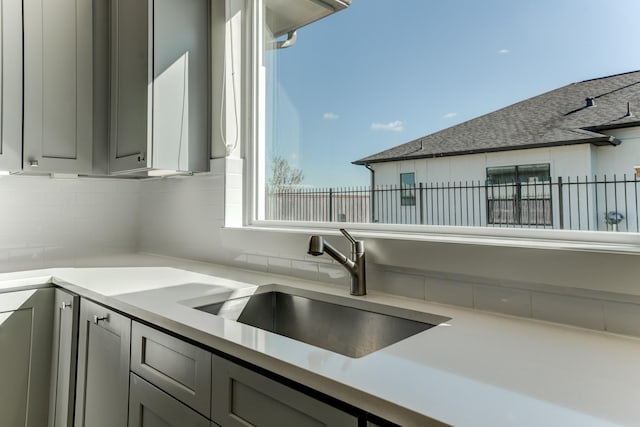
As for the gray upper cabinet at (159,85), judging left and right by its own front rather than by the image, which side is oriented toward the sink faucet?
left

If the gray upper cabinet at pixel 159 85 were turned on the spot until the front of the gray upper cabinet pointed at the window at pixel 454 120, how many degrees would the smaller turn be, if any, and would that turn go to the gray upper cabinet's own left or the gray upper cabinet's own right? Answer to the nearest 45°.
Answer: approximately 90° to the gray upper cabinet's own left

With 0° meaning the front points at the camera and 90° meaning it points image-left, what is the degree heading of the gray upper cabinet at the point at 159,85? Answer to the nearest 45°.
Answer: approximately 45°

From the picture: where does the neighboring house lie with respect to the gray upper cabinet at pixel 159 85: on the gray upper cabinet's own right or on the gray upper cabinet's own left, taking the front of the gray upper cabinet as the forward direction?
on the gray upper cabinet's own left
